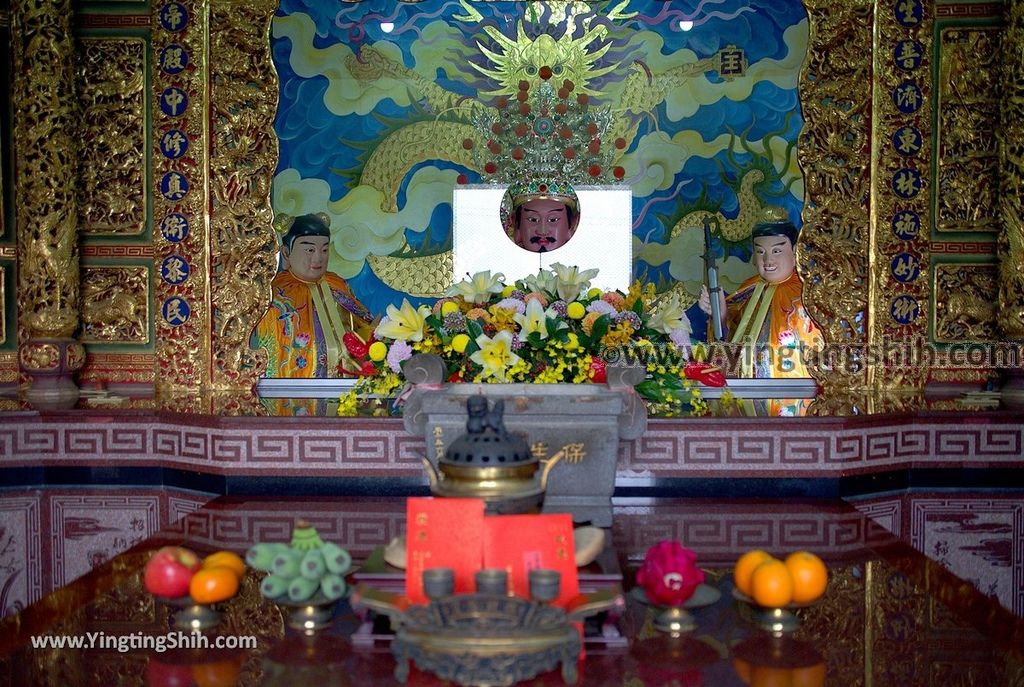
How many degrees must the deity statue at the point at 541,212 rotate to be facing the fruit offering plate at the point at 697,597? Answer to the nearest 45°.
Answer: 0° — it already faces it

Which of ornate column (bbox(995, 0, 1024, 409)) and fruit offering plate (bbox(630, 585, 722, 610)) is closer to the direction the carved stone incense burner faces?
the fruit offering plate

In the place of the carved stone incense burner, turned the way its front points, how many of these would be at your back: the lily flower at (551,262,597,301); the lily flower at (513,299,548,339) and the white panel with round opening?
3

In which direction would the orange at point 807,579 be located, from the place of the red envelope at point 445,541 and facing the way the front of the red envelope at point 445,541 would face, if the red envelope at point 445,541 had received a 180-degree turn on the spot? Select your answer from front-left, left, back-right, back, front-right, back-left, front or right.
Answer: right

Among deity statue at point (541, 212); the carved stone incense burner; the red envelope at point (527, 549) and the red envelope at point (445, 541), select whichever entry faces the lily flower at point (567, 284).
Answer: the deity statue

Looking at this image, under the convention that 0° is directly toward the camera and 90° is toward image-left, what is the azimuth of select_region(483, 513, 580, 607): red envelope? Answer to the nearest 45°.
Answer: approximately 0°

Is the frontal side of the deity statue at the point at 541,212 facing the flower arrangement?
yes

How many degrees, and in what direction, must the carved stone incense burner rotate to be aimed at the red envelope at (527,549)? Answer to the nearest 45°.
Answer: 0° — it already faces it
